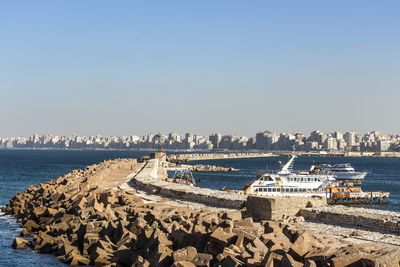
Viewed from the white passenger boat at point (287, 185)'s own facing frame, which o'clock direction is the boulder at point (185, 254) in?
The boulder is roughly at 9 o'clock from the white passenger boat.

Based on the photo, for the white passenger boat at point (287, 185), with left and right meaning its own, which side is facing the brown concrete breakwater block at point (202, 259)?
left

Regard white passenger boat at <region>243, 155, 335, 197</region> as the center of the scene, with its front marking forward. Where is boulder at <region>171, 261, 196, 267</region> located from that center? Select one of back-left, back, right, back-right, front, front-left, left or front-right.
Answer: left

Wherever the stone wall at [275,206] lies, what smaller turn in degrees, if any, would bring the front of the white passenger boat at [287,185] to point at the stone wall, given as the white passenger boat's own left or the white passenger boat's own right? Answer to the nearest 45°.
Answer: approximately 90° to the white passenger boat's own left

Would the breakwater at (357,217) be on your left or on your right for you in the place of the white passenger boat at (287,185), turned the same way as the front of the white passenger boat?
on your left

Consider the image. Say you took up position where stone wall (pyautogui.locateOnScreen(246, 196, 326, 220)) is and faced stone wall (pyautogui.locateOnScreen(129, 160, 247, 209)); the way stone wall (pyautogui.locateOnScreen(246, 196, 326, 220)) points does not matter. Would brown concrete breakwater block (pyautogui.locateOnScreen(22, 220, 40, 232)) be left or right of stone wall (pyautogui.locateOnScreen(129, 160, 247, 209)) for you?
left

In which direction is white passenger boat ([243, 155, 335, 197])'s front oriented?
to the viewer's left
